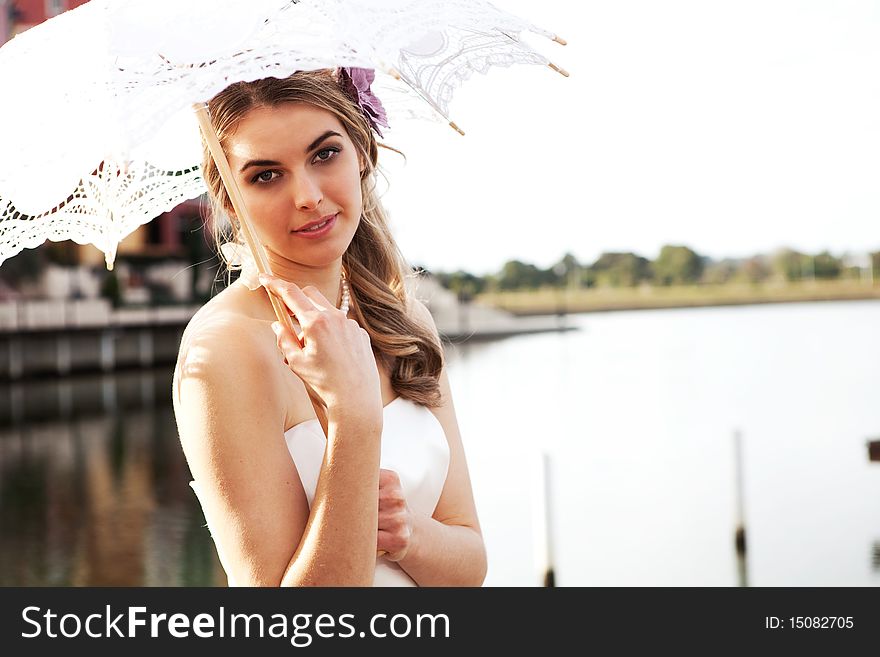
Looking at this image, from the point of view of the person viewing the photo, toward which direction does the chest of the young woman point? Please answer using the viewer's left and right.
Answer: facing the viewer and to the right of the viewer
